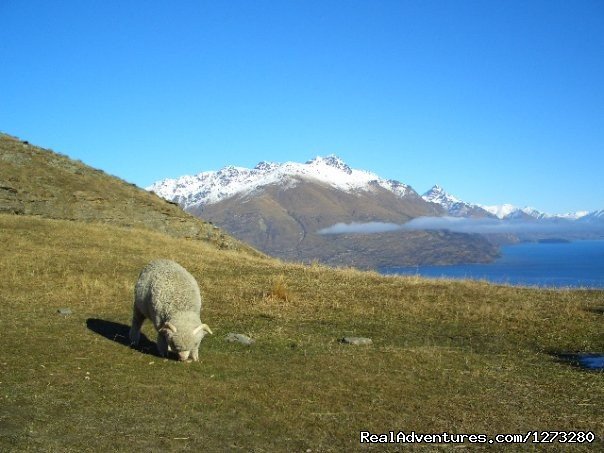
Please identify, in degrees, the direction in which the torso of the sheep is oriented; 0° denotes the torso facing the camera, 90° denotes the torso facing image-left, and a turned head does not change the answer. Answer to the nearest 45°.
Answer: approximately 315°

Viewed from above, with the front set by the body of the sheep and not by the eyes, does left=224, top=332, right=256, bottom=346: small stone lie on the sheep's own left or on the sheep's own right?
on the sheep's own left

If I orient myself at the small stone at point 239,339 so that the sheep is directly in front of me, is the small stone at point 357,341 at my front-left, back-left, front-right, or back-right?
back-left

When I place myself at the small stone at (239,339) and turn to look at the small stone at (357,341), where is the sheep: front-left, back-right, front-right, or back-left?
back-right

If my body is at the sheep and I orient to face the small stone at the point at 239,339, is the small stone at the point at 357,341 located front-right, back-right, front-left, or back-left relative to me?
front-right

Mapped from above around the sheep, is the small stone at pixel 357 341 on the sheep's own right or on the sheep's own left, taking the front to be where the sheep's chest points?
on the sheep's own left
